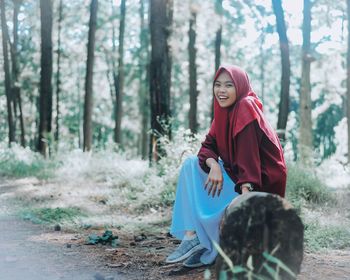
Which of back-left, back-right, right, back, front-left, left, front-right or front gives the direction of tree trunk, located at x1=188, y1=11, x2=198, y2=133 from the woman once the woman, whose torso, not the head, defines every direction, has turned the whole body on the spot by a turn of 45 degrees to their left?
back

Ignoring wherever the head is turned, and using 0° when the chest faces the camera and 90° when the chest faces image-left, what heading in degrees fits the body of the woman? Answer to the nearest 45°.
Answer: approximately 45°

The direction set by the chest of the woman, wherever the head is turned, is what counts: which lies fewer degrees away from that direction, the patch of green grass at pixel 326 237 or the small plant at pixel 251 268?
the small plant

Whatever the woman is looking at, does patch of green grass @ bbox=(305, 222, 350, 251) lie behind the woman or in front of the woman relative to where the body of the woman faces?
behind

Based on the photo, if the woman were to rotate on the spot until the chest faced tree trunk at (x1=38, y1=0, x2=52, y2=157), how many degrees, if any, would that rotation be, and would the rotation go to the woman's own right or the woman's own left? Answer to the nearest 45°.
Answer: approximately 90° to the woman's own right

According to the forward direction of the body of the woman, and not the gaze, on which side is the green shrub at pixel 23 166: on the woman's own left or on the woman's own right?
on the woman's own right

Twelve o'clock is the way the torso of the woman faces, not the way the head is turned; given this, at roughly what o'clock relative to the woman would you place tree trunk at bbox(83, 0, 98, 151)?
The tree trunk is roughly at 4 o'clock from the woman.

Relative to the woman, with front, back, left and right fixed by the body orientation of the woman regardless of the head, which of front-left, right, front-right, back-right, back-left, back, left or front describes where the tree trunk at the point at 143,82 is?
back-right

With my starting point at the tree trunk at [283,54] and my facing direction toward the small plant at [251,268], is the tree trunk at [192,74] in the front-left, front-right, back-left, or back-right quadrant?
back-right

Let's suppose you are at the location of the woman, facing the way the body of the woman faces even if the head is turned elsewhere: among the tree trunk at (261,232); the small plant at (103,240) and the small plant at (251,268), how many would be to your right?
1
